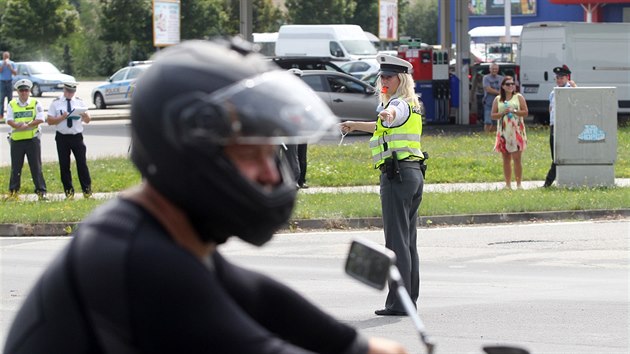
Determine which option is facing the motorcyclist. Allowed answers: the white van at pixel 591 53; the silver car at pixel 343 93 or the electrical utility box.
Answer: the electrical utility box

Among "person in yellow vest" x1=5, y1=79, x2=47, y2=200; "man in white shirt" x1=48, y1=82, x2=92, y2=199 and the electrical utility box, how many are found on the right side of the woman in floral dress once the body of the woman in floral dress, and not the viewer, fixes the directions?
2

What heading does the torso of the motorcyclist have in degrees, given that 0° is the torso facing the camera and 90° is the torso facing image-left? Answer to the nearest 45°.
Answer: approximately 270°

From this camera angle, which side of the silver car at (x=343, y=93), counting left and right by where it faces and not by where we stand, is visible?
right

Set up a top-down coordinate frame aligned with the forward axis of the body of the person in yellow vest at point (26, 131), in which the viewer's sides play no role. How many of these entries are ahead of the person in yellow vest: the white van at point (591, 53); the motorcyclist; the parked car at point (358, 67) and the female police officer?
2

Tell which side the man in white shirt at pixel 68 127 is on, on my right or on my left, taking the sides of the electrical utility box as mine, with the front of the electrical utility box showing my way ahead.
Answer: on my right

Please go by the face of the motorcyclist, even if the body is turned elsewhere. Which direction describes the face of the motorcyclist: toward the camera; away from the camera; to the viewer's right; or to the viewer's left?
to the viewer's right

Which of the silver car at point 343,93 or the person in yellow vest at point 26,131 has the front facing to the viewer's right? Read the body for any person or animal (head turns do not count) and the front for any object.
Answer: the silver car

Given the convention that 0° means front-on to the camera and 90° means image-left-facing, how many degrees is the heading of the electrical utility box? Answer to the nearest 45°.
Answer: approximately 0°

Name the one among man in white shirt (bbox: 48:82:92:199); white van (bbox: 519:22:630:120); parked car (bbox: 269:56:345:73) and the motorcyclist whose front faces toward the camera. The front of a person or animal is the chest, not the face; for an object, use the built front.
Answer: the man in white shirt

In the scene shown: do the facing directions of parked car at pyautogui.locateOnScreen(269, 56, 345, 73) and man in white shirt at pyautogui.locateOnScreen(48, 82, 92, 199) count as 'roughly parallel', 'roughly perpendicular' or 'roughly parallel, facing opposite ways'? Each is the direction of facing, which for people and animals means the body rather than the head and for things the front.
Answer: roughly perpendicular
